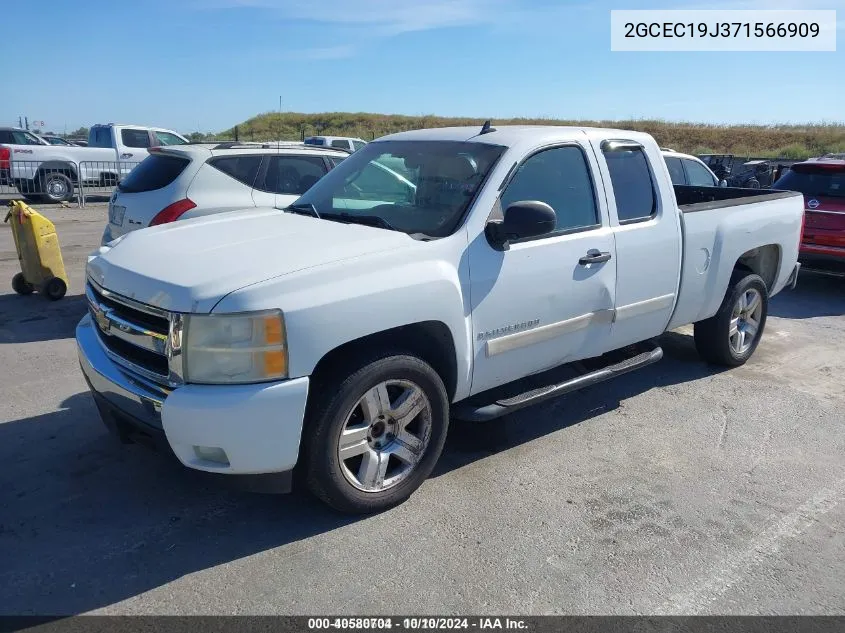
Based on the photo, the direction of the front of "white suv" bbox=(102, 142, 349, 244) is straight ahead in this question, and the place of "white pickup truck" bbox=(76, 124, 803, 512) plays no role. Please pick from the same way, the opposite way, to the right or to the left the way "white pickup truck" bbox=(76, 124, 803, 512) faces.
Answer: the opposite way

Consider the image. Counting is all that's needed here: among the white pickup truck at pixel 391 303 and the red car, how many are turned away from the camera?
1

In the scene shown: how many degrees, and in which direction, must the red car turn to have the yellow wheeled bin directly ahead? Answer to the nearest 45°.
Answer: approximately 135° to its left

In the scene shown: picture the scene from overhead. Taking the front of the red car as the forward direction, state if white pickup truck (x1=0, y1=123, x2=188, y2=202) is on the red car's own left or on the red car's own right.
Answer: on the red car's own left

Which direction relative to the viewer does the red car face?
away from the camera

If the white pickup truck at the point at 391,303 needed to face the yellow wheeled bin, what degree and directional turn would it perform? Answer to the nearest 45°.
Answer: approximately 90° to its right

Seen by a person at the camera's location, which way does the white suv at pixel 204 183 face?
facing away from the viewer and to the right of the viewer

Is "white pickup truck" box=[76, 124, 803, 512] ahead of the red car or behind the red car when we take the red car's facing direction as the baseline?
behind

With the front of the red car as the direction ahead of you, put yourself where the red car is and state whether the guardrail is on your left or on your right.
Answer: on your left

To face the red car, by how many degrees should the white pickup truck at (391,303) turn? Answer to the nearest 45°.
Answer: approximately 180°

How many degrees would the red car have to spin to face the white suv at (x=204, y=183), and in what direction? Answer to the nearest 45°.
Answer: approximately 135° to its left

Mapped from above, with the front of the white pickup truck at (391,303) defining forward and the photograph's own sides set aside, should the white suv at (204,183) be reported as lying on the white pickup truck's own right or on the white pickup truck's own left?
on the white pickup truck's own right

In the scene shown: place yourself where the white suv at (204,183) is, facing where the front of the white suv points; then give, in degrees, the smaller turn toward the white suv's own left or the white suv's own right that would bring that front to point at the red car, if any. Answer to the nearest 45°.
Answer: approximately 45° to the white suv's own right
